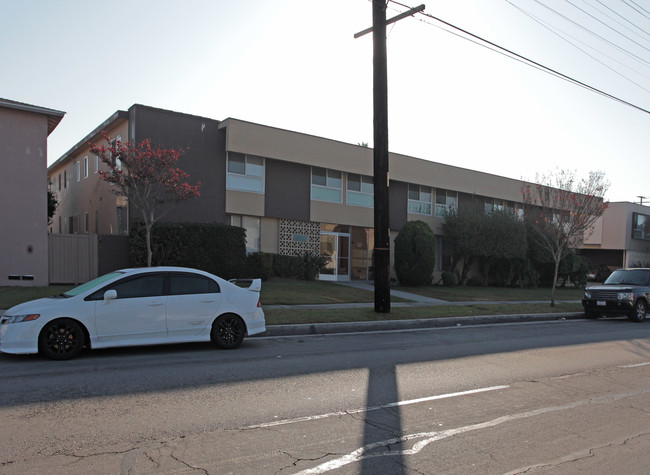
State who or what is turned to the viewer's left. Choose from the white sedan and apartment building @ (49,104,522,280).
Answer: the white sedan

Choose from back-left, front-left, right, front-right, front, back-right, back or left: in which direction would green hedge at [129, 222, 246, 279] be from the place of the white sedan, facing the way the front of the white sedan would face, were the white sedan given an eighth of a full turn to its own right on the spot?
front-right

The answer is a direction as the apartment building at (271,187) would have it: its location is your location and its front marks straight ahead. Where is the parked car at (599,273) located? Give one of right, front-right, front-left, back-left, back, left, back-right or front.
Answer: left

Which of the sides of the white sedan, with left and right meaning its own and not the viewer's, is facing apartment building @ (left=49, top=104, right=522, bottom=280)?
right

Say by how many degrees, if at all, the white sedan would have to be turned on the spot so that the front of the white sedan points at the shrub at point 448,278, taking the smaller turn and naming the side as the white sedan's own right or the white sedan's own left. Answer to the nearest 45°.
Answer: approximately 135° to the white sedan's own right

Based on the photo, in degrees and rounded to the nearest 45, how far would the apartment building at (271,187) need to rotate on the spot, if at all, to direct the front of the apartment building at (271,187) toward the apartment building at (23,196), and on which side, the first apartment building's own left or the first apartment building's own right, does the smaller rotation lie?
approximately 90° to the first apartment building's own right

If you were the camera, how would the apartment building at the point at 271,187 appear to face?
facing the viewer and to the right of the viewer

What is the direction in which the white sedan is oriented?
to the viewer's left

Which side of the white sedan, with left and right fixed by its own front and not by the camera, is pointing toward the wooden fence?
right

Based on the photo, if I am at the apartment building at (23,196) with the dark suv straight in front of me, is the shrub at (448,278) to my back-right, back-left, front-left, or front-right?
front-left

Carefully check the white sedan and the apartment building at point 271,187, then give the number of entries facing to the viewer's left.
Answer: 1

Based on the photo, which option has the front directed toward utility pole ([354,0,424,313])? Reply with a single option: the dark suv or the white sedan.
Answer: the dark suv
